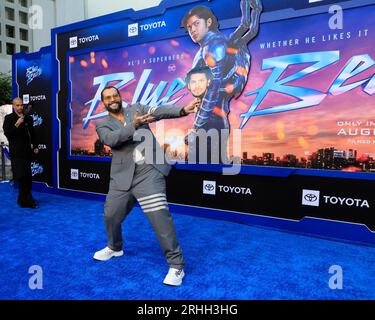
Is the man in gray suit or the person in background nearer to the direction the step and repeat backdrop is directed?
the man in gray suit

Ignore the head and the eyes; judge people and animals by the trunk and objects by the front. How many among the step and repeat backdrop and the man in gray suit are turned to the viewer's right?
0

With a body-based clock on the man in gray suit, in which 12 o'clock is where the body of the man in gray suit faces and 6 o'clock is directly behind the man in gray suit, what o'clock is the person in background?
The person in background is roughly at 5 o'clock from the man in gray suit.

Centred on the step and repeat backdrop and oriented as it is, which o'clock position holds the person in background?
The person in background is roughly at 2 o'clock from the step and repeat backdrop.

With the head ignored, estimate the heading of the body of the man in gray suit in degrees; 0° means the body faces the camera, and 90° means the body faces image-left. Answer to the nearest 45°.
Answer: approximately 0°

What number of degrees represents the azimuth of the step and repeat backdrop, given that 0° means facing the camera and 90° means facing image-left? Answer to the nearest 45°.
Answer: approximately 45°

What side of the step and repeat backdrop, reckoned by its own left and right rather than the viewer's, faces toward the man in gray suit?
front
